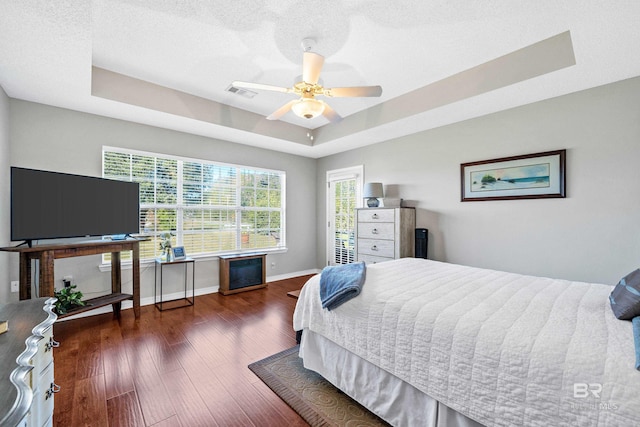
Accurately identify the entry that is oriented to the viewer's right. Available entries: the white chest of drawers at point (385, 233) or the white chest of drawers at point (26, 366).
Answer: the white chest of drawers at point (26, 366)

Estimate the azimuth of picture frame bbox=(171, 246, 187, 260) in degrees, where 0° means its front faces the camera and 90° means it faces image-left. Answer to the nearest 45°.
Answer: approximately 0°

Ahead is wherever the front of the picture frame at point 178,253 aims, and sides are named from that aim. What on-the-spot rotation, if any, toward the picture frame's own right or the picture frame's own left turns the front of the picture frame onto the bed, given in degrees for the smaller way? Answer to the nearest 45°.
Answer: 0° — it already faces it

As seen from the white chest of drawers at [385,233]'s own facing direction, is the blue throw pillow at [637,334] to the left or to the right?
on its left

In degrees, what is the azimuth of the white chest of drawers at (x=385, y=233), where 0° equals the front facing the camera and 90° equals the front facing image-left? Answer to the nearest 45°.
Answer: approximately 45°

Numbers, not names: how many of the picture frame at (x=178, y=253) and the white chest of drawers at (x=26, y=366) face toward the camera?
1

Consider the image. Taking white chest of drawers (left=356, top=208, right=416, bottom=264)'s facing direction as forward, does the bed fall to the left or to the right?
on its left

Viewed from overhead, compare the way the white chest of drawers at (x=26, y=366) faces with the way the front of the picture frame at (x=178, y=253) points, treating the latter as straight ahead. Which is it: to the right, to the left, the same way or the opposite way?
to the left

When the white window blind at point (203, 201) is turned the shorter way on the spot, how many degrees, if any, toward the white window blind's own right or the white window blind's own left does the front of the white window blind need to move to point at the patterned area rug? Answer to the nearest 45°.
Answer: approximately 45° to the white window blind's own right

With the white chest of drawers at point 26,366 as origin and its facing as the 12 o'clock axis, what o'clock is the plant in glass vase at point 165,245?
The plant in glass vase is roughly at 10 o'clock from the white chest of drawers.

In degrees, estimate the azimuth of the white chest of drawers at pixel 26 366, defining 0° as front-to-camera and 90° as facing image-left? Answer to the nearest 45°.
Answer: approximately 270°

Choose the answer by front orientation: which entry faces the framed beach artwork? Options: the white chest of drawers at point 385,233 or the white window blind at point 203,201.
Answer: the white window blind

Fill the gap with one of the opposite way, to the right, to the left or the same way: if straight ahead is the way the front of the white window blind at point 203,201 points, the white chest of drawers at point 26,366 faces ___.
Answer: to the left
